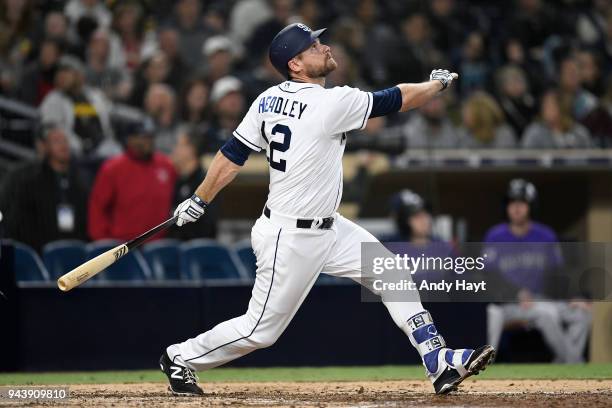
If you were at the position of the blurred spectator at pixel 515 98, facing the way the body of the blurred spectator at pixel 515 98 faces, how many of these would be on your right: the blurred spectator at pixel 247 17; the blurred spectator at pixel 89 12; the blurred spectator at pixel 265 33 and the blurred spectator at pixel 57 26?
4

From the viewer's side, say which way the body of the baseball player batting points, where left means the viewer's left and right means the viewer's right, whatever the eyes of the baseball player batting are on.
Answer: facing away from the viewer and to the right of the viewer

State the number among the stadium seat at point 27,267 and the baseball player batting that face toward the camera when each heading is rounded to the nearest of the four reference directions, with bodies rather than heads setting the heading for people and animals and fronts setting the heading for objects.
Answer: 1

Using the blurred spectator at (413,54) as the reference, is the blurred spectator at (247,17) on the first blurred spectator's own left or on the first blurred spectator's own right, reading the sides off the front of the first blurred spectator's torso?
on the first blurred spectator's own right

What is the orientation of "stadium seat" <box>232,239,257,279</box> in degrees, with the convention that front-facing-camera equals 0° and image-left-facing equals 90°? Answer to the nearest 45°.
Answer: approximately 0°

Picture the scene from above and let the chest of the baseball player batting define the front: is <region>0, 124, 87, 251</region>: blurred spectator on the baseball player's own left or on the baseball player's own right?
on the baseball player's own left
